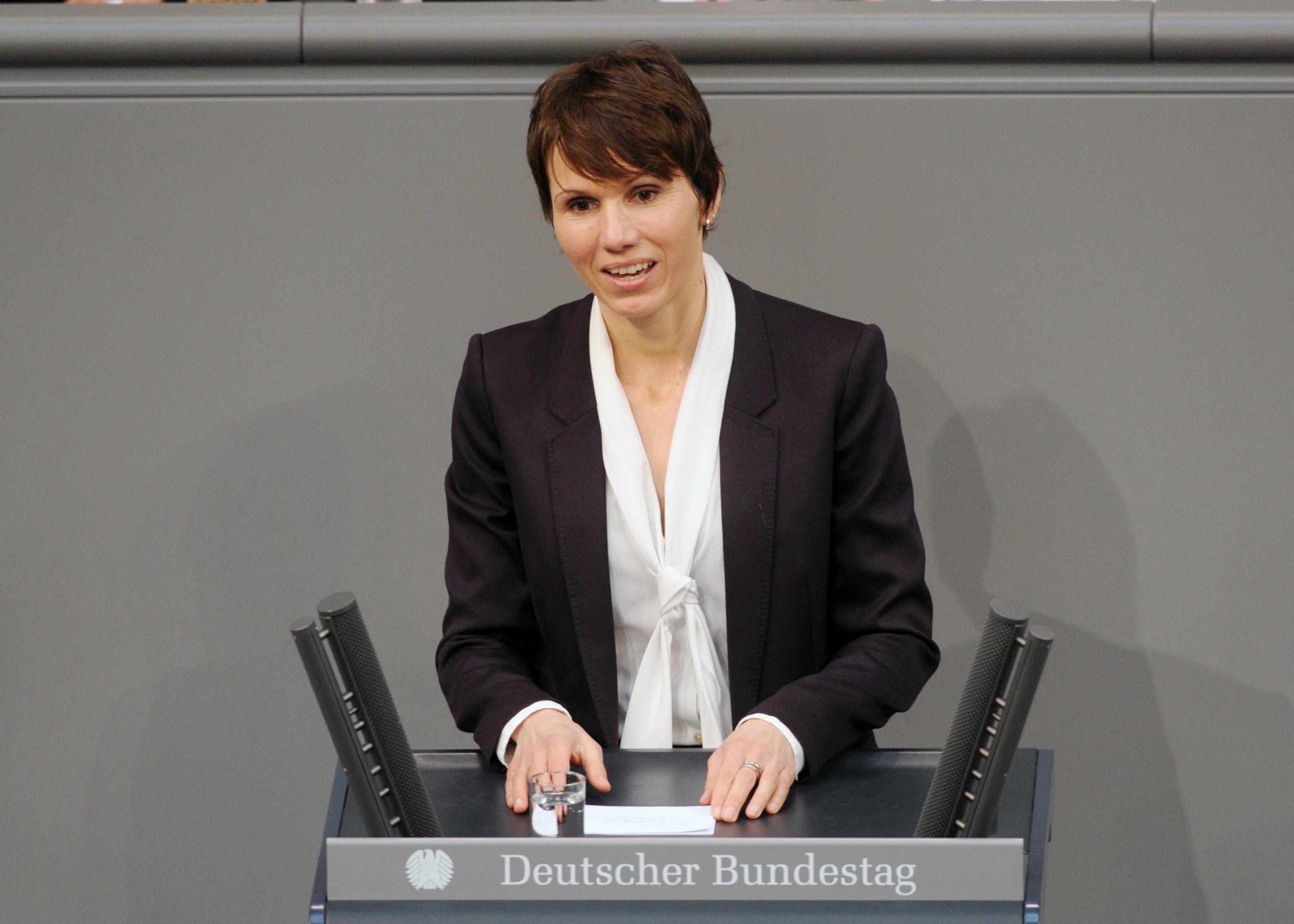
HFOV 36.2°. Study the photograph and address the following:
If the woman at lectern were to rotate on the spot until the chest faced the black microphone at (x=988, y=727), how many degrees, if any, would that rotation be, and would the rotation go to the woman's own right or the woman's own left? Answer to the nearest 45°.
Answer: approximately 45° to the woman's own left
